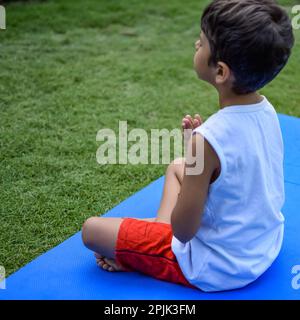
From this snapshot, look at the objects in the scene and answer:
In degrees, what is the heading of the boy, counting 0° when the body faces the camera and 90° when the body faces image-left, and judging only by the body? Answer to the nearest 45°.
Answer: approximately 135°

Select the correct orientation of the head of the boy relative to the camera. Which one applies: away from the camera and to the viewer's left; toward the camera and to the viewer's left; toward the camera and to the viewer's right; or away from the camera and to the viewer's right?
away from the camera and to the viewer's left
